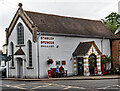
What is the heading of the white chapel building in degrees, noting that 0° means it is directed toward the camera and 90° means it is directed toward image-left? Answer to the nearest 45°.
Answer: approximately 45°
